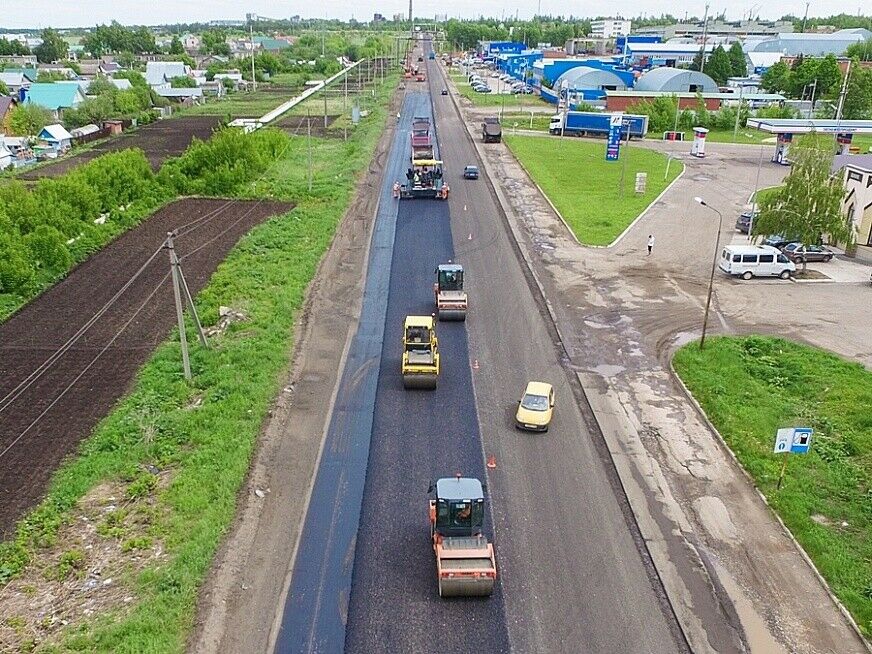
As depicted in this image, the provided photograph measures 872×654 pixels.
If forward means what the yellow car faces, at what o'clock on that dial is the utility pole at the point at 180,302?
The utility pole is roughly at 3 o'clock from the yellow car.

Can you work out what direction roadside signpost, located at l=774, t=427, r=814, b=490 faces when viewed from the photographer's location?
facing the viewer

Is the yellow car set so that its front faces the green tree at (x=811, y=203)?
no

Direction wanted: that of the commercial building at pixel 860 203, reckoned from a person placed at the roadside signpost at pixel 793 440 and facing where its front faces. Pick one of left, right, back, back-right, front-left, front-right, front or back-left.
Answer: back

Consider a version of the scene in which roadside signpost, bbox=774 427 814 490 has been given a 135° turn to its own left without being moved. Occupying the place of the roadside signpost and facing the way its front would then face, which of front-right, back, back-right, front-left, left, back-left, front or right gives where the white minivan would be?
front-left

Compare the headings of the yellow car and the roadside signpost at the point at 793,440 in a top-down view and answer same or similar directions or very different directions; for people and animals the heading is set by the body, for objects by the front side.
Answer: same or similar directions

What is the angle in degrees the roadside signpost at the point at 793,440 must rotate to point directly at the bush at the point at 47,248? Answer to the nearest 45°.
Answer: approximately 90° to its right

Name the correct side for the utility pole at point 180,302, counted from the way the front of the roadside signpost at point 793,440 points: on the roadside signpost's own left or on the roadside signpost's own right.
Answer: on the roadside signpost's own right

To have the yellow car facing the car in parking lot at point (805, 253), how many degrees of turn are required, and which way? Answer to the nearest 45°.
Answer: approximately 135° to its left

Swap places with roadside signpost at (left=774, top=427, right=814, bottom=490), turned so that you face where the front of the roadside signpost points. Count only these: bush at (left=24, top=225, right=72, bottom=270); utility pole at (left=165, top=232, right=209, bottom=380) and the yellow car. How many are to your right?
3

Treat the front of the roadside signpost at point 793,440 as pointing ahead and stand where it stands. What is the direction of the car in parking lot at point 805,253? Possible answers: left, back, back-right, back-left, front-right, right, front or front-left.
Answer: back

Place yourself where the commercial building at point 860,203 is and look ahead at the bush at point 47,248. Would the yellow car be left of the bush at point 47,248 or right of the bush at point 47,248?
left
